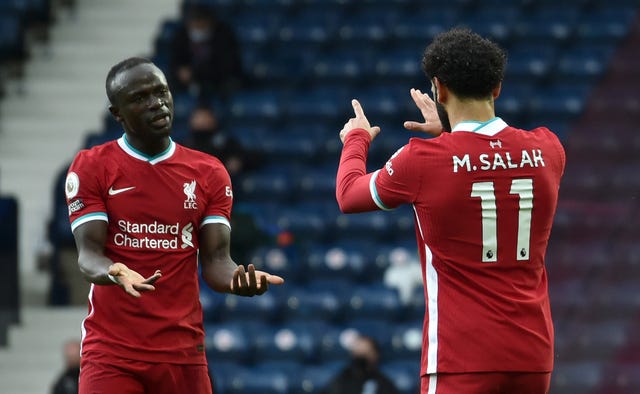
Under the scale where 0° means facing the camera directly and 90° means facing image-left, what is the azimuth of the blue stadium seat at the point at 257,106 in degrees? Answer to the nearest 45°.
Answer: approximately 0°

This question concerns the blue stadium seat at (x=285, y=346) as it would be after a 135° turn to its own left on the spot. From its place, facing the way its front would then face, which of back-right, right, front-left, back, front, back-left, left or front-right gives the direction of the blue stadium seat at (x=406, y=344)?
front-right

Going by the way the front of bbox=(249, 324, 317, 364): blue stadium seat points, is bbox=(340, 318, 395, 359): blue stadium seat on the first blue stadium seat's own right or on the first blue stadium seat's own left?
on the first blue stadium seat's own left

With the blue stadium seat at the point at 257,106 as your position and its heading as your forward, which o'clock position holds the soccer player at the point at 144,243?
The soccer player is roughly at 12 o'clock from the blue stadium seat.

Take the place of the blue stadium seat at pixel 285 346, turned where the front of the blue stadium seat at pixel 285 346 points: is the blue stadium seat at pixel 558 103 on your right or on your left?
on your left

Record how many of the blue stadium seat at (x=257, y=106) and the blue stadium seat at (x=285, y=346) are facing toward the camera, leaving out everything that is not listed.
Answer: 2

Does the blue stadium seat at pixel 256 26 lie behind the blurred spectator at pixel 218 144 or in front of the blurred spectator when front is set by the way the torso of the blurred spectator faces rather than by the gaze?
behind
